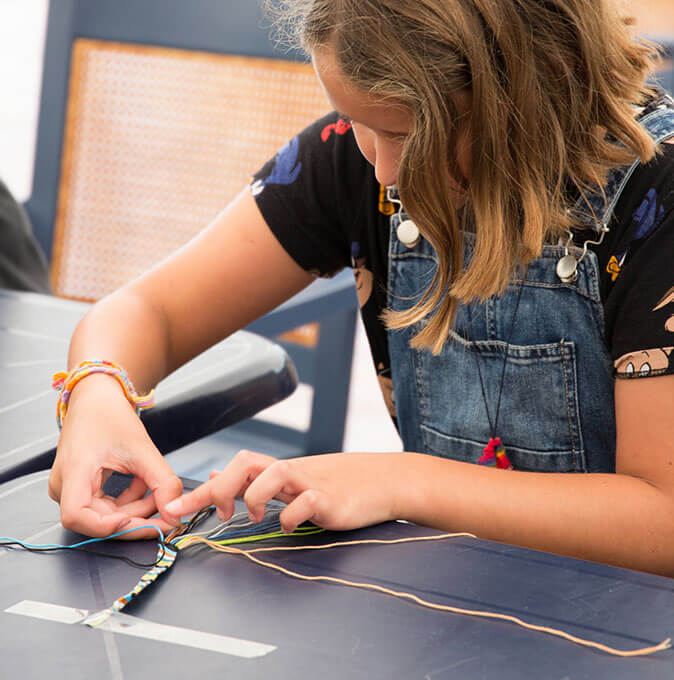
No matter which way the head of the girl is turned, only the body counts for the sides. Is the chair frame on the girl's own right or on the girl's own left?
on the girl's own right

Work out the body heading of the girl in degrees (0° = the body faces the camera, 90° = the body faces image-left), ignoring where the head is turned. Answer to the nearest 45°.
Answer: approximately 45°
